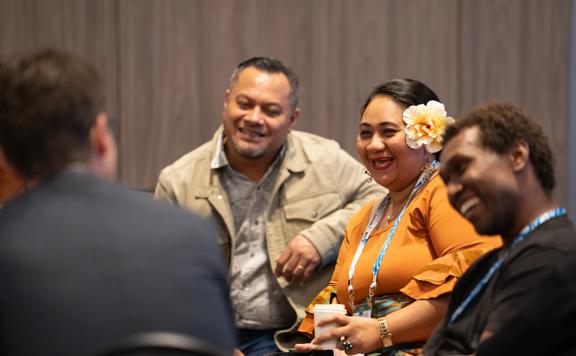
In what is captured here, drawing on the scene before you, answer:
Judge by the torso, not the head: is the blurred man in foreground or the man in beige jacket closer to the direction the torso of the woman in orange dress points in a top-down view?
the blurred man in foreground

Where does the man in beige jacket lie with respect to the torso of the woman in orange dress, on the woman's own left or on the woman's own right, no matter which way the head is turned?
on the woman's own right

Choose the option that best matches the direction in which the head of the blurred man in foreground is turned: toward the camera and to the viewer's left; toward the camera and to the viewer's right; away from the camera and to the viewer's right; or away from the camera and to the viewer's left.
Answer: away from the camera and to the viewer's right

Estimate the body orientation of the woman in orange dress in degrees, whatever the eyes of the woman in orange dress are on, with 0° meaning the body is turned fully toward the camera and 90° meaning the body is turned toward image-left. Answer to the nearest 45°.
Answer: approximately 45°

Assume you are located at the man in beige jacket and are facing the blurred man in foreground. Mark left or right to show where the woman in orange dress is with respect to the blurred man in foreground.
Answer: left
